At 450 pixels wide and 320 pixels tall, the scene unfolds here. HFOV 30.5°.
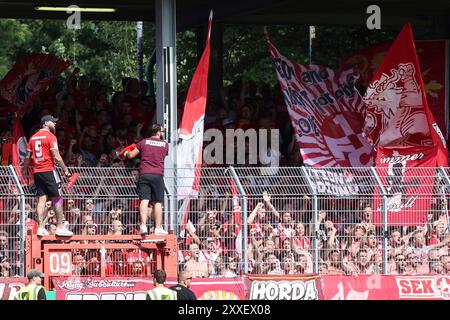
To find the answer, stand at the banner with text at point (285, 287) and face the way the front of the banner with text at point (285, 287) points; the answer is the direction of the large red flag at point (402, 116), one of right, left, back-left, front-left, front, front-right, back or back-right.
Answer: back-left

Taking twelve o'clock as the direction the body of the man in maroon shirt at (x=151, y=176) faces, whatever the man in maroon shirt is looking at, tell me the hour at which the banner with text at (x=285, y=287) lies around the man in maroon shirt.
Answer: The banner with text is roughly at 3 o'clock from the man in maroon shirt.

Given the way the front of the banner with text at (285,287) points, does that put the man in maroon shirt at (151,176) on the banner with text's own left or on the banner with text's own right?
on the banner with text's own right

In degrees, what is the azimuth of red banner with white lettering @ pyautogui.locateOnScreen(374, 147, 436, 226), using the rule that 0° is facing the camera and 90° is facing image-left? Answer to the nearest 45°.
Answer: approximately 0°

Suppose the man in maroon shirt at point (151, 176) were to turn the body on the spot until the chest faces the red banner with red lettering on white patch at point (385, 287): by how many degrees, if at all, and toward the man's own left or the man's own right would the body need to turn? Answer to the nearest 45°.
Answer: approximately 90° to the man's own right

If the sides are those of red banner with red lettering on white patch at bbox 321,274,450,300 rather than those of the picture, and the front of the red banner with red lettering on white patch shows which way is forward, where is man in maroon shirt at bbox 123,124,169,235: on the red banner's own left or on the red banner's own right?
on the red banner's own right

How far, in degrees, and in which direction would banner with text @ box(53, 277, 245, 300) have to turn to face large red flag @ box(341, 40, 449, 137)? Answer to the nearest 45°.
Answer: approximately 135° to its left

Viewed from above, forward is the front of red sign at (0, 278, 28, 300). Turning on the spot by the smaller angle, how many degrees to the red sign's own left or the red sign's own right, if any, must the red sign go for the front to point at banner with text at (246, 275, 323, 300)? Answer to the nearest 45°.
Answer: approximately 90° to the red sign's own left

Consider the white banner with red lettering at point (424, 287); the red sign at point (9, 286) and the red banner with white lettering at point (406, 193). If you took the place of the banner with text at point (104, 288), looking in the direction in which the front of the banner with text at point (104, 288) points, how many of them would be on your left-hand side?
2

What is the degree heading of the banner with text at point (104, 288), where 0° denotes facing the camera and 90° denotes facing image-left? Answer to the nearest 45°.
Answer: approximately 0°
